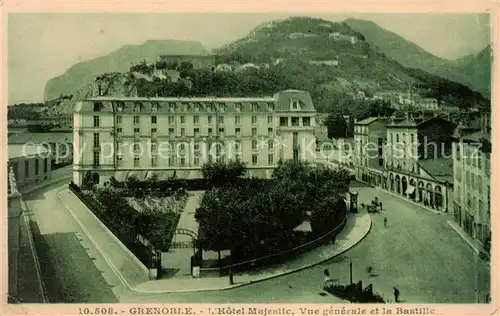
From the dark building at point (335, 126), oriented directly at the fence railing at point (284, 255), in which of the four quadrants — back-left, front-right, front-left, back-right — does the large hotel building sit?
front-right

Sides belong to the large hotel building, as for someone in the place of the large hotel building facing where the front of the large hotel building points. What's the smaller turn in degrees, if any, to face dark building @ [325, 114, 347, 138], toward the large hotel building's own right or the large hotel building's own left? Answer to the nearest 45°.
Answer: approximately 90° to the large hotel building's own left

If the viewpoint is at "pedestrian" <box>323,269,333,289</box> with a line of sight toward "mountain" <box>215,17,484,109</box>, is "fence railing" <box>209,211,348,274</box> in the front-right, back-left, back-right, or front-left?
front-left

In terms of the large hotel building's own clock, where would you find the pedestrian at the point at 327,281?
The pedestrian is roughly at 12 o'clock from the large hotel building.

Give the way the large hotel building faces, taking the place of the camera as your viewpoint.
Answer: facing the viewer
